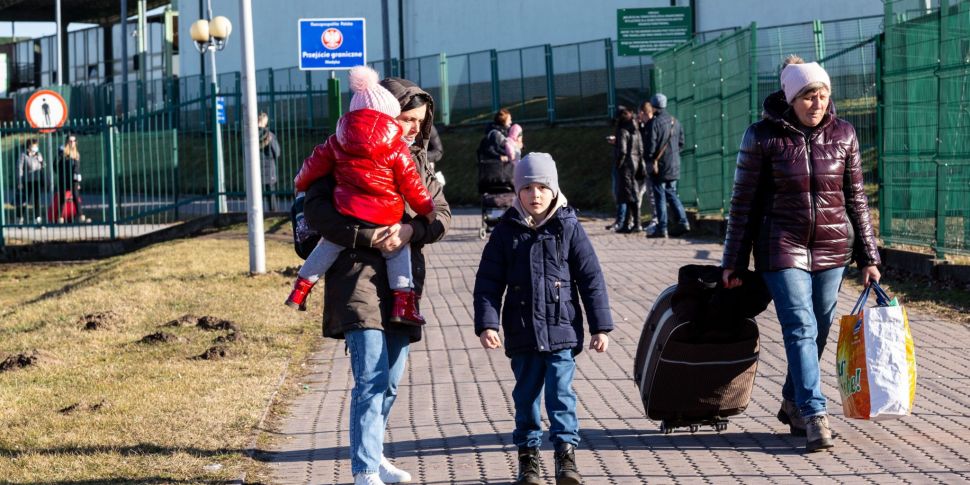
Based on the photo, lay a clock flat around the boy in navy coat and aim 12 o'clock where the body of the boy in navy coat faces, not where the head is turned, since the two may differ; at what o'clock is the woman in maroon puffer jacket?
The woman in maroon puffer jacket is roughly at 8 o'clock from the boy in navy coat.

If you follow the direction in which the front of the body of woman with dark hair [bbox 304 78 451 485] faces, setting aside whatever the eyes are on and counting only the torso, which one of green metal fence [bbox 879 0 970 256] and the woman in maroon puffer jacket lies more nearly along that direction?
the woman in maroon puffer jacket

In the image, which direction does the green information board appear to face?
toward the camera

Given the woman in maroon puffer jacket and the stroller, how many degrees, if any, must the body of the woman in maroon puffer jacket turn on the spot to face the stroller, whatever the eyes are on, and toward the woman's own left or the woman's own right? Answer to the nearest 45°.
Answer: approximately 180°

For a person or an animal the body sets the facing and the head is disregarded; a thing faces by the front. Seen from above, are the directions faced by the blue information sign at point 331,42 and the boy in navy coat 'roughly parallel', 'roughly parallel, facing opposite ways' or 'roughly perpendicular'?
roughly parallel

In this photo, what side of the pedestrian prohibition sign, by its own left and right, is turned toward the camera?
front

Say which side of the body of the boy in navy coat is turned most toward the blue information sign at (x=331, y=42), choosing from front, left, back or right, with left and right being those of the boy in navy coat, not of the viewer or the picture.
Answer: back

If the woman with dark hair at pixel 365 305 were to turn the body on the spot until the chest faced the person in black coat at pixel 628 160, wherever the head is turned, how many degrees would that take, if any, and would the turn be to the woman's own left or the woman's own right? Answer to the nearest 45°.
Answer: approximately 135° to the woman's own left

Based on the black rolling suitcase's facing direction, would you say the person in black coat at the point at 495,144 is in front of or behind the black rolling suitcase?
behind

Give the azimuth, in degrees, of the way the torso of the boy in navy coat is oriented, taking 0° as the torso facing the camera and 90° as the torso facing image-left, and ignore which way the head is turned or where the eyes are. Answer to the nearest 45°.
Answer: approximately 0°

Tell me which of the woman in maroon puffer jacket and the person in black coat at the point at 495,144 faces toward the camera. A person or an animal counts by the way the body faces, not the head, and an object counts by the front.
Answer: the woman in maroon puffer jacket

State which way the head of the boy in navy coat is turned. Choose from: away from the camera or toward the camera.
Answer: toward the camera
